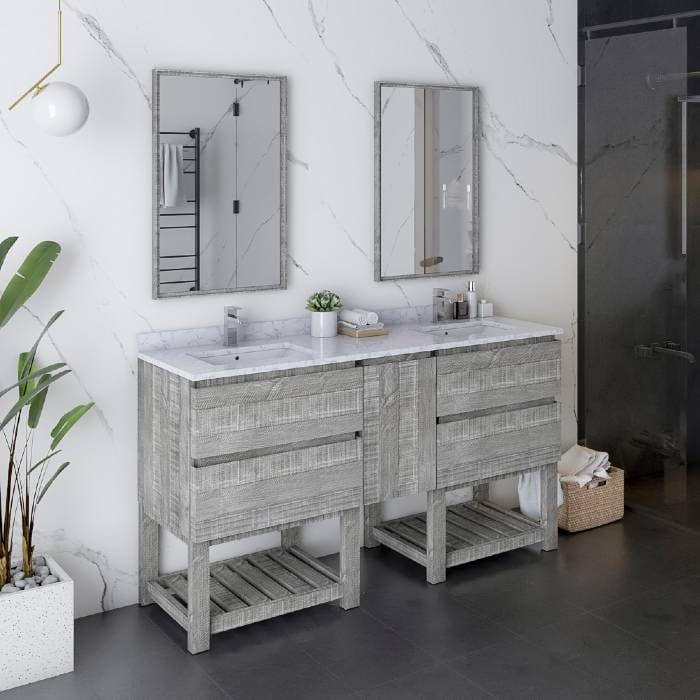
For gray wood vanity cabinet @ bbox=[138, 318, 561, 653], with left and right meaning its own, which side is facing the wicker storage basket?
left

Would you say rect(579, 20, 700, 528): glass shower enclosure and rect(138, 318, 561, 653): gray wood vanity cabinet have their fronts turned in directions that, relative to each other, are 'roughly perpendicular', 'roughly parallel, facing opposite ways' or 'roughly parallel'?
roughly perpendicular

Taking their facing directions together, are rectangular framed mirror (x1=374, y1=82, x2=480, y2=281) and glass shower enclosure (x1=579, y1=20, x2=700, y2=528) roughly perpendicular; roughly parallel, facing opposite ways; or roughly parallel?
roughly perpendicular

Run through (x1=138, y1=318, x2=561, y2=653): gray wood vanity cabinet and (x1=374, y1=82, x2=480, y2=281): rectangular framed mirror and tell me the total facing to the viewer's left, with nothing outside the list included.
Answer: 0

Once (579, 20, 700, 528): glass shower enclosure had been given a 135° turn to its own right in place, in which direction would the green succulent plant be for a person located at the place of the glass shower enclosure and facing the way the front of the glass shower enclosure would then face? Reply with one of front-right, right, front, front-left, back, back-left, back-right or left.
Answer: back-left

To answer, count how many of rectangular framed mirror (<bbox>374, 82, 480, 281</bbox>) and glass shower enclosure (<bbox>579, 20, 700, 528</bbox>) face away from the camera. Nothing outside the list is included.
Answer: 0

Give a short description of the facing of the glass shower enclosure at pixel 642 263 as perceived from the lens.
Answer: facing the viewer and to the left of the viewer

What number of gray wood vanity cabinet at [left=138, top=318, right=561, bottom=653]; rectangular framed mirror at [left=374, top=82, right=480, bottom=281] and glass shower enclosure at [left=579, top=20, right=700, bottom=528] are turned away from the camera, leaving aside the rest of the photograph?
0

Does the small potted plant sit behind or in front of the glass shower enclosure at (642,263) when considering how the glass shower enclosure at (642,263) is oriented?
in front

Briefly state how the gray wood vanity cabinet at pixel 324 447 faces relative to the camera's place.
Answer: facing the viewer and to the right of the viewer

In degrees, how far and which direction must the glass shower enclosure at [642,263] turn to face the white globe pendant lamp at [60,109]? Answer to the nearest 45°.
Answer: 0° — it already faces it
